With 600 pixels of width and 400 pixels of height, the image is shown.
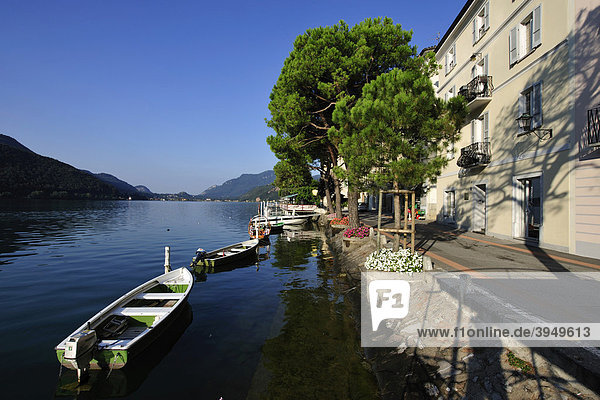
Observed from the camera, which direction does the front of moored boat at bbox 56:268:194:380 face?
facing away from the viewer and to the right of the viewer

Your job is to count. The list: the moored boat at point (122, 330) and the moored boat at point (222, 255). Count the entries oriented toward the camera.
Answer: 0

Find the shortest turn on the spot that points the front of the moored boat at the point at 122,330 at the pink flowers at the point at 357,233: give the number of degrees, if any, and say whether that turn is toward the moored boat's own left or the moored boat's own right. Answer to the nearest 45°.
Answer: approximately 45° to the moored boat's own right

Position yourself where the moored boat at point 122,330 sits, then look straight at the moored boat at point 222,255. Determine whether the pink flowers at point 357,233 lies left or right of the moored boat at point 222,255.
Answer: right

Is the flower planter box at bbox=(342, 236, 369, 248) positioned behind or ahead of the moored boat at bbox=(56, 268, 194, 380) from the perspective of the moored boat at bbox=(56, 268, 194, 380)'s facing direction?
ahead

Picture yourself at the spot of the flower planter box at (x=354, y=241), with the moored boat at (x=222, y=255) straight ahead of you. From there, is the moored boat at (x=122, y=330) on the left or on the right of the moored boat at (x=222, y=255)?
left

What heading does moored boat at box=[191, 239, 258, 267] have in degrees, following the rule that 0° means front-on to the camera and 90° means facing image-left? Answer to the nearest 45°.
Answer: approximately 225°

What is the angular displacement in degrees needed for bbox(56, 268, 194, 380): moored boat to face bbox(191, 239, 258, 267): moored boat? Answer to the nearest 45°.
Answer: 0° — it already faces it

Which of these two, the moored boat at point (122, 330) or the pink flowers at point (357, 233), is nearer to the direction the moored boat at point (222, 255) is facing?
the pink flowers

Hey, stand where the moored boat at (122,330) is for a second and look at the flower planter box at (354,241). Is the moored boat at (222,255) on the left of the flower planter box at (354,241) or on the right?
left
